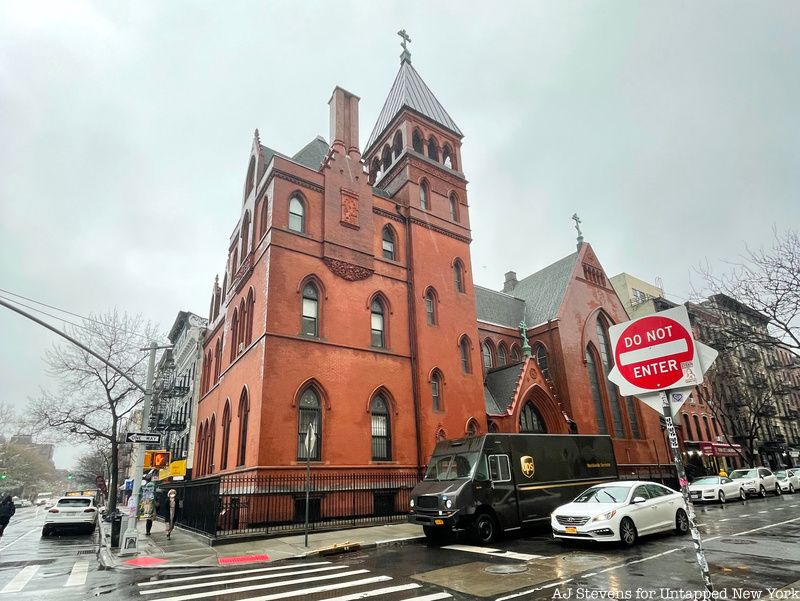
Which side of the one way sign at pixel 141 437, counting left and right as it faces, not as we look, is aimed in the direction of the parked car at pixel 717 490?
left

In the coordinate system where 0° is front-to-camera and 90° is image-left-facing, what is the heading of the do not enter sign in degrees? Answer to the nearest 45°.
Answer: approximately 0°

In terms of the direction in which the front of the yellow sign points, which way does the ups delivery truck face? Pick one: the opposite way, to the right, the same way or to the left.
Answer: to the right

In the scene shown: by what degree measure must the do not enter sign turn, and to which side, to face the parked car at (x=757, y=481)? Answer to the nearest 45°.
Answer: approximately 180°

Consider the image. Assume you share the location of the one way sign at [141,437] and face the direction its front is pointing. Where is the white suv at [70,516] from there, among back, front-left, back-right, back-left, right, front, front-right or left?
back

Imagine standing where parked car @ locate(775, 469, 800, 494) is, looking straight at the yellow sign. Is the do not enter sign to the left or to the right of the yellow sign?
left

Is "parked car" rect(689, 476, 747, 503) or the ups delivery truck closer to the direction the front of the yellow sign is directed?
the ups delivery truck

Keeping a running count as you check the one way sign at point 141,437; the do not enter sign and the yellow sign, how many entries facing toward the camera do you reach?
3

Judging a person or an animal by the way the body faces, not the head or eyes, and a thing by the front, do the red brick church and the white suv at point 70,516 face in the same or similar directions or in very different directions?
very different directions

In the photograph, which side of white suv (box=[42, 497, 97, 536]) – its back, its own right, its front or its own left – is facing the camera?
back

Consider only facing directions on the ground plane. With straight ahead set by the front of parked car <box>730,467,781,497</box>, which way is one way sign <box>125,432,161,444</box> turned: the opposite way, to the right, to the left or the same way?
to the left

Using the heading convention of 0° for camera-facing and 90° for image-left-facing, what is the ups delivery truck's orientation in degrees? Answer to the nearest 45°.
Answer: approximately 45°

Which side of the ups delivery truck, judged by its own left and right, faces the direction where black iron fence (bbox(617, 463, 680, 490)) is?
back

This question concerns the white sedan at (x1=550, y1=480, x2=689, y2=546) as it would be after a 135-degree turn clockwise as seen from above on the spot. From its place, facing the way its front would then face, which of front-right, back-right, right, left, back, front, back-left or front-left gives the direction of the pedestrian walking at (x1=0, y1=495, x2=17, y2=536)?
left

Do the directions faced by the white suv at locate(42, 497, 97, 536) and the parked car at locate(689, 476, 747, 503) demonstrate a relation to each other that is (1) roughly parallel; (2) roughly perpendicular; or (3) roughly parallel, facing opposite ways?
roughly perpendicular
